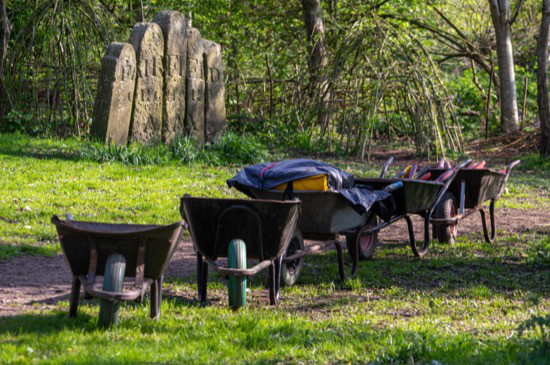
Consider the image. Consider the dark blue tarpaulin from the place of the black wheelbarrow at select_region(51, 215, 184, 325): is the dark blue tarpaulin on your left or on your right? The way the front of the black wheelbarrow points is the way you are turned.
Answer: on your left

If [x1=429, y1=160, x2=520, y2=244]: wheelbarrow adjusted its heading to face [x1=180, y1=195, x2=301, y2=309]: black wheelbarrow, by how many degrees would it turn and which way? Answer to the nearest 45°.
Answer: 0° — it already faces it

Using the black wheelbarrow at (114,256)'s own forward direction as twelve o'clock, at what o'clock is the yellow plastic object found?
The yellow plastic object is roughly at 8 o'clock from the black wheelbarrow.

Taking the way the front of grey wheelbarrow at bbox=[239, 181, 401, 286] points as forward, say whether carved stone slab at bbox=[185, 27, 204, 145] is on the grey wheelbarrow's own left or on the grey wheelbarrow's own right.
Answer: on the grey wheelbarrow's own right

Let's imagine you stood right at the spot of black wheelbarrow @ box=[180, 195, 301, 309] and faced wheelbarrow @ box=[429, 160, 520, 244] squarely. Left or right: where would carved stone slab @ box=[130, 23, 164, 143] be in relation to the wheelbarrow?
left

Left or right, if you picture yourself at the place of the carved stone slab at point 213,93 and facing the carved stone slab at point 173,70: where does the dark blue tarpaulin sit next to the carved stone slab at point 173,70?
left

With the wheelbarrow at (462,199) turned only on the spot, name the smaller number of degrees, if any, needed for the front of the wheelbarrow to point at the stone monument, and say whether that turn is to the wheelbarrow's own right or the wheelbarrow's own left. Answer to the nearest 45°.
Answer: approximately 90° to the wheelbarrow's own right

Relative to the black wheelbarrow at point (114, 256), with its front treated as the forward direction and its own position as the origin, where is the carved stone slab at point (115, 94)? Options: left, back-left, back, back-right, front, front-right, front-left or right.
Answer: back

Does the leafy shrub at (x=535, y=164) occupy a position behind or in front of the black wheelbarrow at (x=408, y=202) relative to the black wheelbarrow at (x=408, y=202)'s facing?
behind
